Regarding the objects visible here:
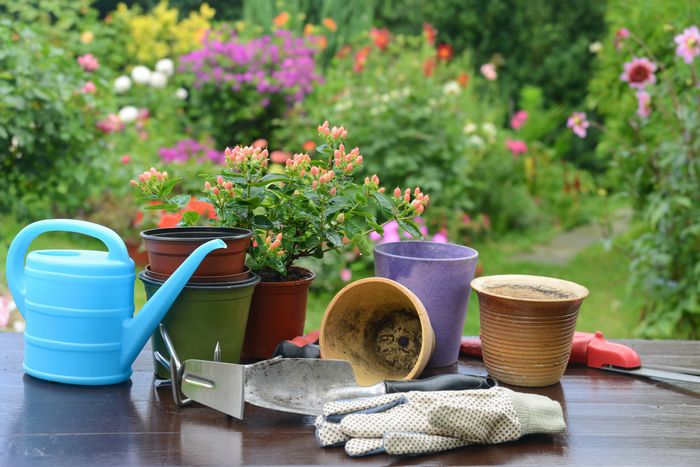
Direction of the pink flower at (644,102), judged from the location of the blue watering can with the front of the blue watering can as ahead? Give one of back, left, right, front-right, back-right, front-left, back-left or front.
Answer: front-left

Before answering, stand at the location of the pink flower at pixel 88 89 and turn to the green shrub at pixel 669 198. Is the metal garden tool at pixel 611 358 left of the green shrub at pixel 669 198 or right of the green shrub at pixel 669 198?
right

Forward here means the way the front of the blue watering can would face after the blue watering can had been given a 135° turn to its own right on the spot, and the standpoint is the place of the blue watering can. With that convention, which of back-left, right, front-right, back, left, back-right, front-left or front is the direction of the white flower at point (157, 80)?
back-right

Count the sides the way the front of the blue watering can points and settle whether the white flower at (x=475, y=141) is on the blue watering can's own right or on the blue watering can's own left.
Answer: on the blue watering can's own left

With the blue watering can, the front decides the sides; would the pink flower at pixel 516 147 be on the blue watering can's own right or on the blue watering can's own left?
on the blue watering can's own left

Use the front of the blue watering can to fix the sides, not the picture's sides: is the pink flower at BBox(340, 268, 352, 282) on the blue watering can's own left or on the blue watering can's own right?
on the blue watering can's own left

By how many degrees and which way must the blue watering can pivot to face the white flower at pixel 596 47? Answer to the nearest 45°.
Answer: approximately 45° to its left

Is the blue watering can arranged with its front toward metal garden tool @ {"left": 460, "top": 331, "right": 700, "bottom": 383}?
yes

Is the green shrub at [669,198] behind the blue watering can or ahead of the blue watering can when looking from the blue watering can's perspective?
ahead

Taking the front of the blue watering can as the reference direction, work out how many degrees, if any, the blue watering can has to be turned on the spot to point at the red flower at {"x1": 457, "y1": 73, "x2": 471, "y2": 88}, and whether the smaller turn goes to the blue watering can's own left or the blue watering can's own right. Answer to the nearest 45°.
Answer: approximately 45° to the blue watering can's own left

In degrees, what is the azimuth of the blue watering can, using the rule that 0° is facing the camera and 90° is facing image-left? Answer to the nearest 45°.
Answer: approximately 270°

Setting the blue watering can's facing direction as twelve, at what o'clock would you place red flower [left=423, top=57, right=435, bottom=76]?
The red flower is roughly at 10 o'clock from the blue watering can.
